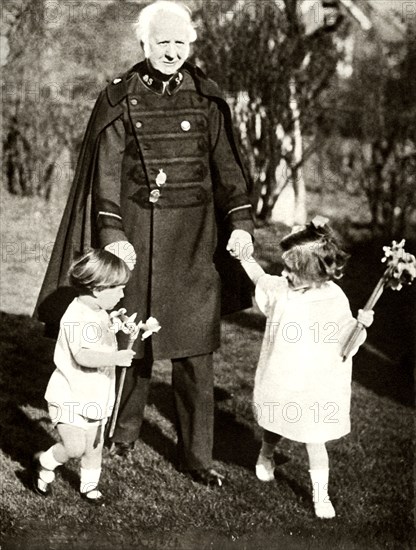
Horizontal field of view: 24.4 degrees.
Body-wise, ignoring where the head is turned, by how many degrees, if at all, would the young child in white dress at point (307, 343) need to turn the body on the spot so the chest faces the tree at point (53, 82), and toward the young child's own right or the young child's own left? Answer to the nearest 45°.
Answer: approximately 45° to the young child's own left

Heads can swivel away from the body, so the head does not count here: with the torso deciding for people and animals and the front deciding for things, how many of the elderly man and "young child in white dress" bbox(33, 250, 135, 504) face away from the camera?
0

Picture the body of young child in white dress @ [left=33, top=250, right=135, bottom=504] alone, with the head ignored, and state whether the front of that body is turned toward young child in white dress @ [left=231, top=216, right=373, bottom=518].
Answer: yes

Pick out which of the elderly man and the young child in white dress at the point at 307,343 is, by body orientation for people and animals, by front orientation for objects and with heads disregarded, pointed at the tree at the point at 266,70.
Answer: the young child in white dress

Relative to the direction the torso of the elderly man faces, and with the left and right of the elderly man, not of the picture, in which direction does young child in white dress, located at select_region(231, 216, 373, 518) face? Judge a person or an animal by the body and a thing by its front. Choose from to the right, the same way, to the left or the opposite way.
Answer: the opposite way

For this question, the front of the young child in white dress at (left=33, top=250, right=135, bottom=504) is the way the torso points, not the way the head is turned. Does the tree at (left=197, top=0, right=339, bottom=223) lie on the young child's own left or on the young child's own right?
on the young child's own left

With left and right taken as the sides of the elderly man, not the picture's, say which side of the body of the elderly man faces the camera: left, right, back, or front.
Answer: front

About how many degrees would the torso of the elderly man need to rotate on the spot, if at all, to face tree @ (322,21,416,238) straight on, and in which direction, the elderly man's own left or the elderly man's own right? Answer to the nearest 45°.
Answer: approximately 135° to the elderly man's own left

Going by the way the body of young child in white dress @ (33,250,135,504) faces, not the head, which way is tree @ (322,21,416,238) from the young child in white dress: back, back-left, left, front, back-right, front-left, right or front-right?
front-left

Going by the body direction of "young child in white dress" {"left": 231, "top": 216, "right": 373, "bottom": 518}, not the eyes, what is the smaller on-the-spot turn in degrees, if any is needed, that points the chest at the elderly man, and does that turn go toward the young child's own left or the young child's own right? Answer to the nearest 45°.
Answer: approximately 90° to the young child's own left

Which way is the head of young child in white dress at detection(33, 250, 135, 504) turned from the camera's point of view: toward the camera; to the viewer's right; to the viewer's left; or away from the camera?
to the viewer's right

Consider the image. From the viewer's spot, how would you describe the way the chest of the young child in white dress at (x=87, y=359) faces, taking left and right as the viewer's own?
facing to the right of the viewer
